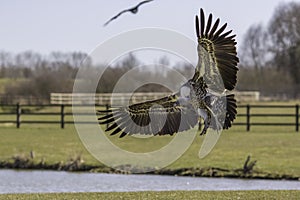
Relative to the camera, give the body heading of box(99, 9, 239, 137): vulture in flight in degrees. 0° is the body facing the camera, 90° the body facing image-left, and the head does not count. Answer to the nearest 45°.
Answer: approximately 45°
